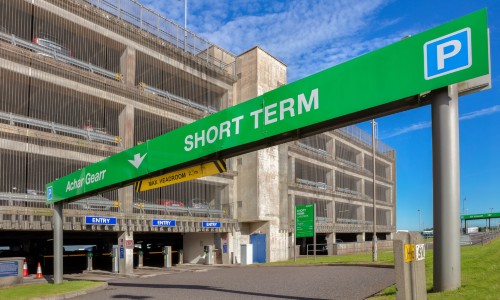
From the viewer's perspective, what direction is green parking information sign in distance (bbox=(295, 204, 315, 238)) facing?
toward the camera

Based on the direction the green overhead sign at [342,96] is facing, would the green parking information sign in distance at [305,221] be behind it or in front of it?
behind

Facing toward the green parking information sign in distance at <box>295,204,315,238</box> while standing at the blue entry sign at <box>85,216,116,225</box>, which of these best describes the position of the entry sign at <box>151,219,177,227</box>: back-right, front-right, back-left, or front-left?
front-left

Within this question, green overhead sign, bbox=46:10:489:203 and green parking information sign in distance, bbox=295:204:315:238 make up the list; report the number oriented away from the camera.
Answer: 0

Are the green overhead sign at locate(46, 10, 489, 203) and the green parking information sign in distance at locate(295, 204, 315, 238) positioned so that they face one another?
no

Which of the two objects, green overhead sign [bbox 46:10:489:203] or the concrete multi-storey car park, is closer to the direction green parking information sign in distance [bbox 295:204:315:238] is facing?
the green overhead sign

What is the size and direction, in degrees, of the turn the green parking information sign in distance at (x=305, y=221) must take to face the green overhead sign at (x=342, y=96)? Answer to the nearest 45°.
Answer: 0° — it already faces it

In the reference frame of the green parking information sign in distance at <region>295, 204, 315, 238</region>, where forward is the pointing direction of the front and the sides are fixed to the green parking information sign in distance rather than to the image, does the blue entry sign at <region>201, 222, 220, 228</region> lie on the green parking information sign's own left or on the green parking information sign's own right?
on the green parking information sign's own right

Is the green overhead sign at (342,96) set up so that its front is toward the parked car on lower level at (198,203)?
no

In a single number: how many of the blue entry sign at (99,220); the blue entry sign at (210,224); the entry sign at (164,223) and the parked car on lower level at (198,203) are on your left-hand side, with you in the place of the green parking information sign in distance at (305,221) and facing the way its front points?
0

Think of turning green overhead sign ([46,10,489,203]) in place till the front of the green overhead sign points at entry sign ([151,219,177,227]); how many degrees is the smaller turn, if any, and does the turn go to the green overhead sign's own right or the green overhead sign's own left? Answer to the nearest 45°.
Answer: approximately 135° to the green overhead sign's own right

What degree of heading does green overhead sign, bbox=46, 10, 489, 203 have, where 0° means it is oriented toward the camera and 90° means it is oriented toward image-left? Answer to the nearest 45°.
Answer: approximately 45°
